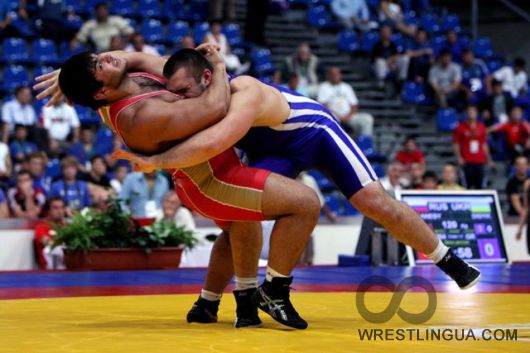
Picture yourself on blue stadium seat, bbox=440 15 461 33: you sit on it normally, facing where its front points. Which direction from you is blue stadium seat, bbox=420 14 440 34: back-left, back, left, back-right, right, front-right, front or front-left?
front-right

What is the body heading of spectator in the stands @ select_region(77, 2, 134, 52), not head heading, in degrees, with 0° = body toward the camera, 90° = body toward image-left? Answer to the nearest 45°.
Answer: approximately 0°

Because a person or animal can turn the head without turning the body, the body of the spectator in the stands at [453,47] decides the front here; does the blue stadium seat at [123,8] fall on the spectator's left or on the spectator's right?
on the spectator's right

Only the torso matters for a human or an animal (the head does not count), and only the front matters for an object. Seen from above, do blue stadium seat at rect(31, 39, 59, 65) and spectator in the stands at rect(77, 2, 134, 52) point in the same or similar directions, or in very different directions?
same or similar directions

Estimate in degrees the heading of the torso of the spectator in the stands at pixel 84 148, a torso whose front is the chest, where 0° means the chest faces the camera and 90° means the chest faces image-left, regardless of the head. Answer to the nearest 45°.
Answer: approximately 0°

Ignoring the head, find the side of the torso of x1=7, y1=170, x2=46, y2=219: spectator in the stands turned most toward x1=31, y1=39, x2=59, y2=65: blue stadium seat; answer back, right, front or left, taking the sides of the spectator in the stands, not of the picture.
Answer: back

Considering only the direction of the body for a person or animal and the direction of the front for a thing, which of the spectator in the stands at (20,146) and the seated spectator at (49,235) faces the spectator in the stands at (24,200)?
the spectator in the stands at (20,146)

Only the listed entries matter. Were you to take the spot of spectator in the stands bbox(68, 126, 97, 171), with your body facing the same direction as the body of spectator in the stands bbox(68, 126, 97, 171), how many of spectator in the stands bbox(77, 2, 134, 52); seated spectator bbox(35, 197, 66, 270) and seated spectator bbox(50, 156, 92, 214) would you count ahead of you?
2

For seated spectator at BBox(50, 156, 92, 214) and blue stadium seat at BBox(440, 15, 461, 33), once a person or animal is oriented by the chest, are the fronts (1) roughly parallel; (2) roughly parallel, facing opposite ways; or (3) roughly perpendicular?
roughly parallel

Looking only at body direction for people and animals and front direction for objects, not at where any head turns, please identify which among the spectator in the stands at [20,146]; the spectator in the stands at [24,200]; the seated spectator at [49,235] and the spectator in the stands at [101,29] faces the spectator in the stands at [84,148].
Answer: the spectator in the stands at [101,29]

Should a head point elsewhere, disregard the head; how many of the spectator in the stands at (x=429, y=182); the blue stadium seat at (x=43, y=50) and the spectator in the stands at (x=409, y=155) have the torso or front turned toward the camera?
3

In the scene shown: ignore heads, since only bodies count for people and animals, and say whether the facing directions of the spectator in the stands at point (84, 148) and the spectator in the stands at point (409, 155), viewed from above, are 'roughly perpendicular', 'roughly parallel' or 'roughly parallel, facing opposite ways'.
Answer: roughly parallel

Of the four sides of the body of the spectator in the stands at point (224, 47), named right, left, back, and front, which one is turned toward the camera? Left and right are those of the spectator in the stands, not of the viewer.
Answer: front

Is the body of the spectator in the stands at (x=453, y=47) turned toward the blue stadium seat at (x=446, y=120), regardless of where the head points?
yes

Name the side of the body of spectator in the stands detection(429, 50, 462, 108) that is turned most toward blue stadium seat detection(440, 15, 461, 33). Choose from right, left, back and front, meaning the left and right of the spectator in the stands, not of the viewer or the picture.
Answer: back

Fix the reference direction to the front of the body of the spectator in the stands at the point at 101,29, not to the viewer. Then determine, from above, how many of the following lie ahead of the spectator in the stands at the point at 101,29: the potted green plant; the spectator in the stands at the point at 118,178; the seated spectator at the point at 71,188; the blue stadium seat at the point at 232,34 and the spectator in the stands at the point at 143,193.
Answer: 4

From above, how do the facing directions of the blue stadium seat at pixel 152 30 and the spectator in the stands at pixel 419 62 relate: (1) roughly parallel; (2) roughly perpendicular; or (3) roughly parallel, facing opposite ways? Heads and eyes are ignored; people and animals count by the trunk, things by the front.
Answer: roughly parallel

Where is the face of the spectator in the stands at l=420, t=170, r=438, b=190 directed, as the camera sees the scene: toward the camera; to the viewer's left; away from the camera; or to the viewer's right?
toward the camera

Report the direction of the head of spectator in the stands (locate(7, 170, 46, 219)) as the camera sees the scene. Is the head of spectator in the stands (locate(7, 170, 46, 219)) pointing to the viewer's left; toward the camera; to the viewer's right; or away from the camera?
toward the camera

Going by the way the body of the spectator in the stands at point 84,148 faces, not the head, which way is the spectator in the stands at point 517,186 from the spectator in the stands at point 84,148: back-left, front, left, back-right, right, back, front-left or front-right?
left
